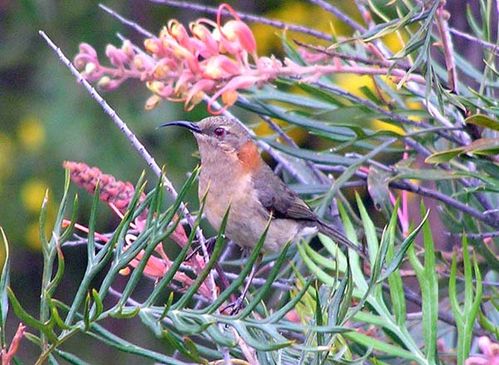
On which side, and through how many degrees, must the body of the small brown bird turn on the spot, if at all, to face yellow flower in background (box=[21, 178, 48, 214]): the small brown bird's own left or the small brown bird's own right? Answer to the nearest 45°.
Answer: approximately 45° to the small brown bird's own right

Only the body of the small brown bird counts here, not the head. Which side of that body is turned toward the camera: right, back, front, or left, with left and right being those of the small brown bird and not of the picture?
left

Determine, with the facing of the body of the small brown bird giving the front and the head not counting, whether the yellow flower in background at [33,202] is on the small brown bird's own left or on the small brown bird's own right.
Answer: on the small brown bird's own right

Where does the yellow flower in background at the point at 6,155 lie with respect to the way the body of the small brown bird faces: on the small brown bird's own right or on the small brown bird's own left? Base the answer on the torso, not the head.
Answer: on the small brown bird's own right
